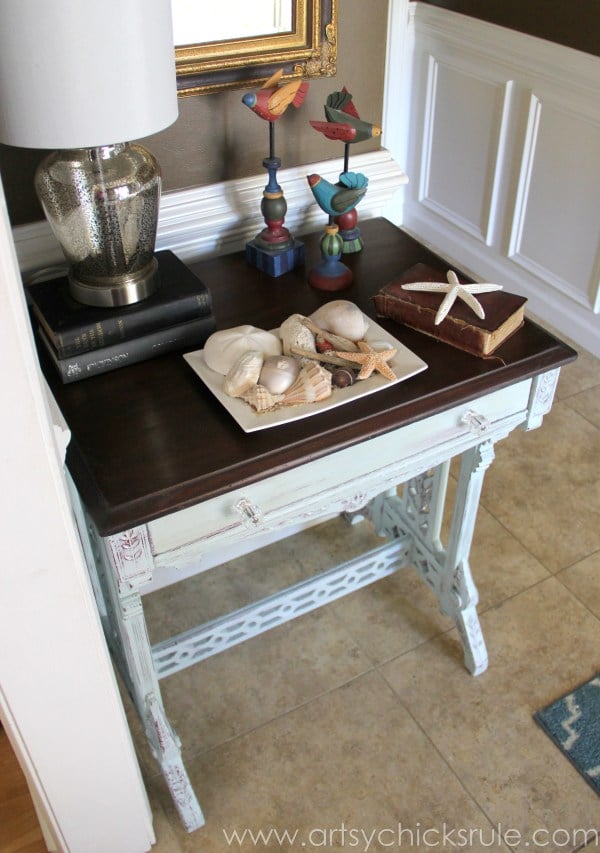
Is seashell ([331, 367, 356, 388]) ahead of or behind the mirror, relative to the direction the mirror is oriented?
ahead

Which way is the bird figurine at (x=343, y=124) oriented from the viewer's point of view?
to the viewer's right

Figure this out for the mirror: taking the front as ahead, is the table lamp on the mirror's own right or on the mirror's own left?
on the mirror's own right
